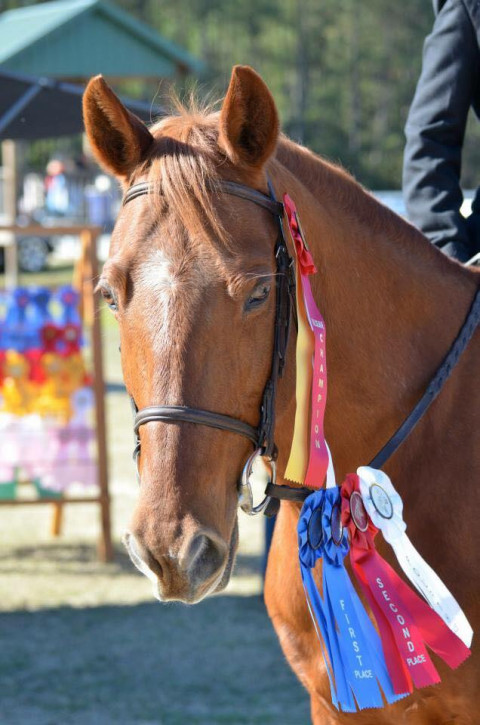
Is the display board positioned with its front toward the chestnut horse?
yes

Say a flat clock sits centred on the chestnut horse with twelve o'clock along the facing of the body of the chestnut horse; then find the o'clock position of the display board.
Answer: The display board is roughly at 4 o'clock from the chestnut horse.

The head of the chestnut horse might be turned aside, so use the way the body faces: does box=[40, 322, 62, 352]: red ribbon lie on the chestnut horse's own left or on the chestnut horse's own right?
on the chestnut horse's own right

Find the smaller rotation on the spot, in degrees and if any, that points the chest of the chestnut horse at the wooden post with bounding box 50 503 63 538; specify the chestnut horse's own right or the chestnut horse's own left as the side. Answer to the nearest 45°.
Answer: approximately 135° to the chestnut horse's own right

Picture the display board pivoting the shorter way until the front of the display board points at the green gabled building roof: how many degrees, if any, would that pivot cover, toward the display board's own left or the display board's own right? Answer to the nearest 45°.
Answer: approximately 180°

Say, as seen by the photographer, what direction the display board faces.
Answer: facing the viewer

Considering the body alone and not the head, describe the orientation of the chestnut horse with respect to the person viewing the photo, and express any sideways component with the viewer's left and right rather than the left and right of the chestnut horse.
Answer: facing the viewer and to the left of the viewer

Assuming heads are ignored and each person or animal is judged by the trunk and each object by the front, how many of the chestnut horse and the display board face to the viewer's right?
0
